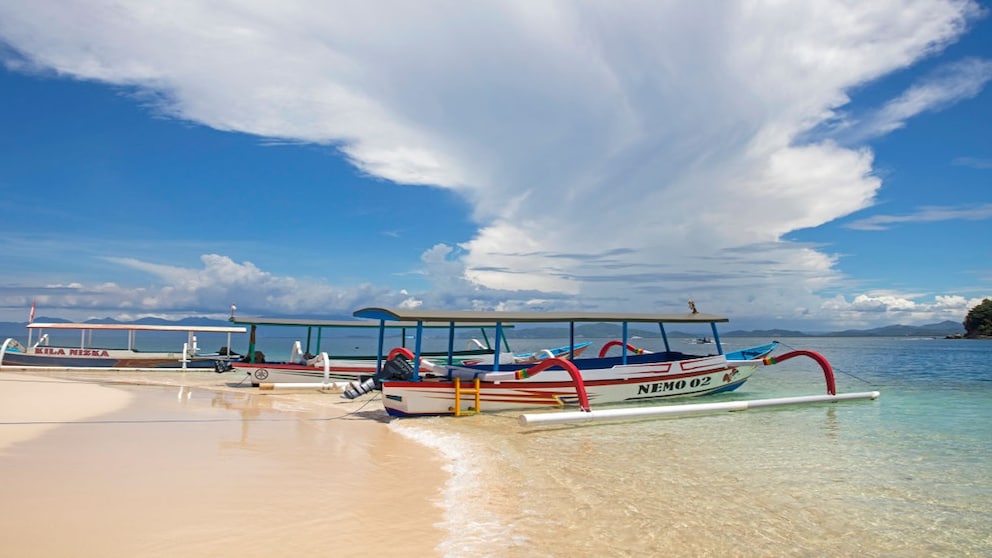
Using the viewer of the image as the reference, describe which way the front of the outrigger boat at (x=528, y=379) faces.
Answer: facing away from the viewer and to the right of the viewer

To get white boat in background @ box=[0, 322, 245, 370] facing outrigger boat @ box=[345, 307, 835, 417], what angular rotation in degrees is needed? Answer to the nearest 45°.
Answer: approximately 135° to its left

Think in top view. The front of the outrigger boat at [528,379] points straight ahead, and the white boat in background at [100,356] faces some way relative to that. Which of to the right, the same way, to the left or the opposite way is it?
the opposite way

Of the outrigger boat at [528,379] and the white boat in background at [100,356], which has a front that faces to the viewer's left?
the white boat in background

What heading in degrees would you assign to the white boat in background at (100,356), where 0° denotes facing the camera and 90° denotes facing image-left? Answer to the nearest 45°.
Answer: approximately 90°

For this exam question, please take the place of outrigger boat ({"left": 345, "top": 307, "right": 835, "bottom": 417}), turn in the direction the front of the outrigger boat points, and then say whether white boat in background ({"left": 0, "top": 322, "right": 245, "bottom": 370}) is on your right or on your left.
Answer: on your left

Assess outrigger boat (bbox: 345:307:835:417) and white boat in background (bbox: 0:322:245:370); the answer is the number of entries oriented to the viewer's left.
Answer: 1
